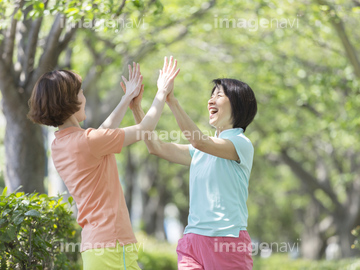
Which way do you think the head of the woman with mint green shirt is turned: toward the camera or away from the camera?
toward the camera

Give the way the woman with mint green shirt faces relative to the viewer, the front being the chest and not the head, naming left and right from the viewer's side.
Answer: facing the viewer and to the left of the viewer

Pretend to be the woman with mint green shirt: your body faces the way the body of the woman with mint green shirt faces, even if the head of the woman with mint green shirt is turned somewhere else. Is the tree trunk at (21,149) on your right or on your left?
on your right
